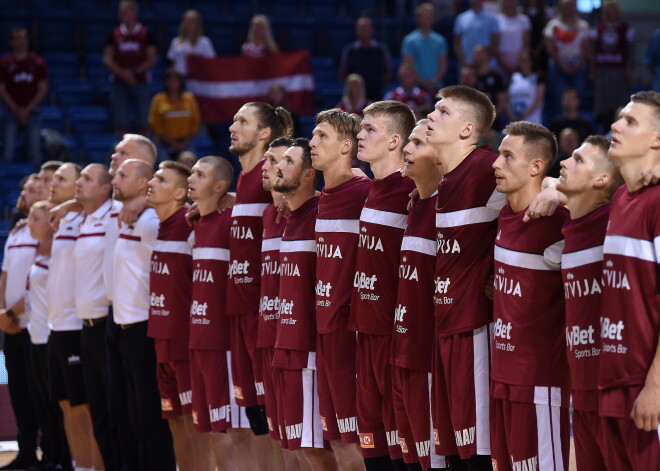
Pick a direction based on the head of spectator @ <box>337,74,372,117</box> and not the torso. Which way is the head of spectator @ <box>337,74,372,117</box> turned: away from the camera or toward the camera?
toward the camera

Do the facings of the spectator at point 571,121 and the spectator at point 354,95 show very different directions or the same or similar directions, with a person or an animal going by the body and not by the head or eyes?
same or similar directions

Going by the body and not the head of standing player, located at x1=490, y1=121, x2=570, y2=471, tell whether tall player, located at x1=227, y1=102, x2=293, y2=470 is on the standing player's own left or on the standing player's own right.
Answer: on the standing player's own right

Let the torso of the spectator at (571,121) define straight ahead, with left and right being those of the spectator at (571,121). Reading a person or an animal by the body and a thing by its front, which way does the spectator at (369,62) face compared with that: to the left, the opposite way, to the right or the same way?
the same way

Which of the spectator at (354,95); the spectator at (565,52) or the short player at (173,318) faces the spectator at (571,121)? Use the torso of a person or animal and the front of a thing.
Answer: the spectator at (565,52)

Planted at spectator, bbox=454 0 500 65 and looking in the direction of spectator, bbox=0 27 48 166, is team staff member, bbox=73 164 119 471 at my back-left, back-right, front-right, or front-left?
front-left

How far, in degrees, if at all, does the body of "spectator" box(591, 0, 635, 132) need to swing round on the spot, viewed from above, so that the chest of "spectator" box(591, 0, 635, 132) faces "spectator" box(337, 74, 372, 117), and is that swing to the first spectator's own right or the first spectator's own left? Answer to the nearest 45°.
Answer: approximately 45° to the first spectator's own right

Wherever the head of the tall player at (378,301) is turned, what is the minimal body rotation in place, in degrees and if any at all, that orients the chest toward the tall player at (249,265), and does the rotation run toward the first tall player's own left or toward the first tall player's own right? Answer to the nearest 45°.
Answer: approximately 90° to the first tall player's own right

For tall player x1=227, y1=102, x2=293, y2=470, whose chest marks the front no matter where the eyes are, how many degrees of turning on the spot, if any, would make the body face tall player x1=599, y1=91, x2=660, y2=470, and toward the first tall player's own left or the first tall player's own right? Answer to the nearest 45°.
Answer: approximately 90° to the first tall player's own left

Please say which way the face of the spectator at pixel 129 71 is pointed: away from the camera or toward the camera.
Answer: toward the camera

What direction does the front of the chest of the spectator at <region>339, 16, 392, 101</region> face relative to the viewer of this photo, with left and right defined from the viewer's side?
facing the viewer

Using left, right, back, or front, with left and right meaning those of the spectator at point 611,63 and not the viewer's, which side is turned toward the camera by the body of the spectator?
front

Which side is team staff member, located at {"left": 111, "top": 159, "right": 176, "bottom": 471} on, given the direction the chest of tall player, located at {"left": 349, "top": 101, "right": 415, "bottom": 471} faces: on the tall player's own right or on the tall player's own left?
on the tall player's own right

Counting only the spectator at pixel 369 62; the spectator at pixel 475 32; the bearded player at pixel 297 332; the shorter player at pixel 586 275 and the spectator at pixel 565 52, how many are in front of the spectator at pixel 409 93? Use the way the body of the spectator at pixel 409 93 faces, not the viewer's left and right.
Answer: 2

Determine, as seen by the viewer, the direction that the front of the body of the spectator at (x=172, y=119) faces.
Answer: toward the camera

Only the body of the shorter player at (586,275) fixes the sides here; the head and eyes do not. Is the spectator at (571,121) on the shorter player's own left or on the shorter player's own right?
on the shorter player's own right

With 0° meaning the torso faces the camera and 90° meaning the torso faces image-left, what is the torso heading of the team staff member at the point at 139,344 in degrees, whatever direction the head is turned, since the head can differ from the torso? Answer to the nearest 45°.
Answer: approximately 45°
